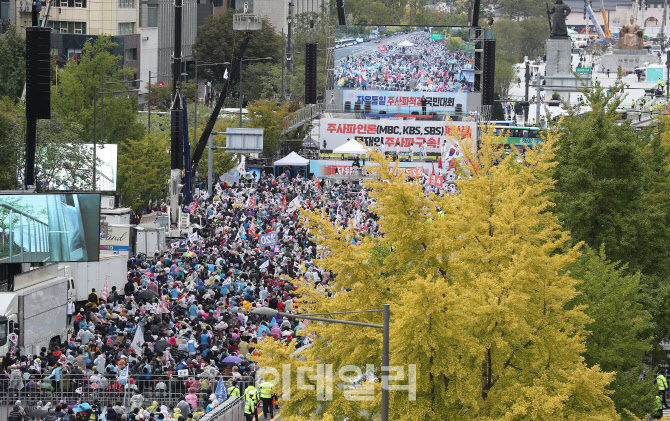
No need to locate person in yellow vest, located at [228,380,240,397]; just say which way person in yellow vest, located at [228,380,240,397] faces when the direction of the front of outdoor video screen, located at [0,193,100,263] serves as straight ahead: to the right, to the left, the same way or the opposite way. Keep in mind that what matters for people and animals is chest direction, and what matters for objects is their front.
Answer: the opposite way

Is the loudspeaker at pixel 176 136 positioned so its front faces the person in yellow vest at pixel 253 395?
yes

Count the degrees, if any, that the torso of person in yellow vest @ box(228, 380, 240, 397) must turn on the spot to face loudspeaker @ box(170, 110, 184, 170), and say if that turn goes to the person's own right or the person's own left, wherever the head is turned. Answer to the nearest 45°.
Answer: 0° — they already face it

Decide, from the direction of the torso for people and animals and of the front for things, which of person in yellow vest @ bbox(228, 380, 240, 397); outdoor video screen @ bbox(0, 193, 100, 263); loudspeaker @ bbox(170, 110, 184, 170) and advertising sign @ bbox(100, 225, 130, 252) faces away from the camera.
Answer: the person in yellow vest

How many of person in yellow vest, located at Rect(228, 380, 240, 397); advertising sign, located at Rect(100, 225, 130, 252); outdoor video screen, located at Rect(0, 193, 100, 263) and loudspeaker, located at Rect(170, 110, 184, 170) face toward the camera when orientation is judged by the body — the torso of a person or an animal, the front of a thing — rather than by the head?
3

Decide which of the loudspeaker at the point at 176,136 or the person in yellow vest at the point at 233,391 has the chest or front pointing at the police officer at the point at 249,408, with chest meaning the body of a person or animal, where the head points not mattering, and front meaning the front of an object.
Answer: the loudspeaker

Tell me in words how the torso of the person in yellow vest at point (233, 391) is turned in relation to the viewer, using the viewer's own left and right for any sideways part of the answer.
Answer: facing away from the viewer

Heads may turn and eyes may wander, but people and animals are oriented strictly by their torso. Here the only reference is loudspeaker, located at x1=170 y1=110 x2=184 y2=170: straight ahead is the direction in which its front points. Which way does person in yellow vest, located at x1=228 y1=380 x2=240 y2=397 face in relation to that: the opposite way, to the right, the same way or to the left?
the opposite way

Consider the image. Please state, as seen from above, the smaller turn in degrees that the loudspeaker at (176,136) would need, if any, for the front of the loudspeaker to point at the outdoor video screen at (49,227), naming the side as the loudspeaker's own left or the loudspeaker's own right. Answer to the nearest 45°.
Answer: approximately 45° to the loudspeaker's own right

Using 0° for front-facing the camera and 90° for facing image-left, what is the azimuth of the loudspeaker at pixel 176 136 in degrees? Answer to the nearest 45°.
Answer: approximately 0°
